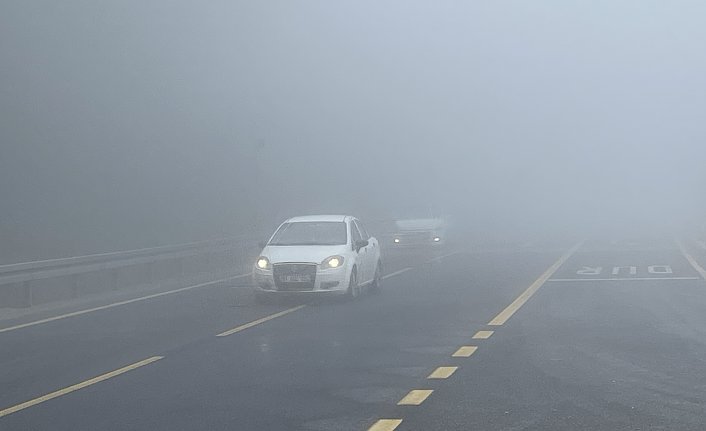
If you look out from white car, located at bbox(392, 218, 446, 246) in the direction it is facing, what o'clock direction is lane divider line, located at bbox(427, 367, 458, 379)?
The lane divider line is roughly at 12 o'clock from the white car.

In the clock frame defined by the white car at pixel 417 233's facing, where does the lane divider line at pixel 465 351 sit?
The lane divider line is roughly at 12 o'clock from the white car.

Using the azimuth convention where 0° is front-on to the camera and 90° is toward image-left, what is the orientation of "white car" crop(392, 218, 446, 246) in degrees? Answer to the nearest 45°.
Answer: approximately 0°

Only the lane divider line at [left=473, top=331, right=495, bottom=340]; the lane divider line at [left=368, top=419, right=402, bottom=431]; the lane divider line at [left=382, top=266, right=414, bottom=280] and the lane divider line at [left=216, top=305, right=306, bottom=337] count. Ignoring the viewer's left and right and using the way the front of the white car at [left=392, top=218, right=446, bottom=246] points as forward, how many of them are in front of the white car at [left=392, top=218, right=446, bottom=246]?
4

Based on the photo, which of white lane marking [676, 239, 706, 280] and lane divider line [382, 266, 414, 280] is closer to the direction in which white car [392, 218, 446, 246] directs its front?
the lane divider line

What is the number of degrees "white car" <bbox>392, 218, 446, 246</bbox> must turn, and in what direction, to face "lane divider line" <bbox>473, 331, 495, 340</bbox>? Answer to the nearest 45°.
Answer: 0° — it already faces it

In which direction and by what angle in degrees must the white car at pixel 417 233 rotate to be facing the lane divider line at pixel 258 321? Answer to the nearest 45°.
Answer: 0° — it already faces it

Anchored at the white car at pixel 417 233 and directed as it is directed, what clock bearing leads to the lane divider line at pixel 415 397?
The lane divider line is roughly at 12 o'clock from the white car.
